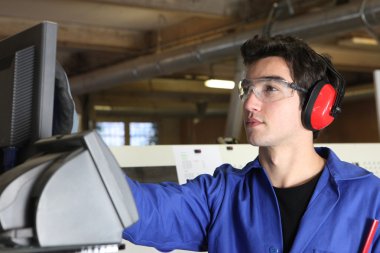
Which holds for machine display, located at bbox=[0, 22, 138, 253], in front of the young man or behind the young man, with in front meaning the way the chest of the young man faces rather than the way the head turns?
in front

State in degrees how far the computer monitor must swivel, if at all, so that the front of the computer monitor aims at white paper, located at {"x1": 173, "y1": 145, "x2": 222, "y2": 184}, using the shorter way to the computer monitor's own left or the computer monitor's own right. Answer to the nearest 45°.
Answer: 0° — it already faces it

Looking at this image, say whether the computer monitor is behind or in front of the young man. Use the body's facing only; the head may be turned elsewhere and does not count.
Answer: in front

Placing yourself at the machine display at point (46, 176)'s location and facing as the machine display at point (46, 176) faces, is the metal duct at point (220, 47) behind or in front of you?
in front

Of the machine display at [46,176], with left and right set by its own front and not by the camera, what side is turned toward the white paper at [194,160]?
front

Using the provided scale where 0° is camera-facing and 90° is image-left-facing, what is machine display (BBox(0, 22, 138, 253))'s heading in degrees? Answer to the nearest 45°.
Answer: approximately 225°

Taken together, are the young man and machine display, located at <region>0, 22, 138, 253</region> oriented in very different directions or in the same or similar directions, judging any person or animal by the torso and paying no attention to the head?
very different directions

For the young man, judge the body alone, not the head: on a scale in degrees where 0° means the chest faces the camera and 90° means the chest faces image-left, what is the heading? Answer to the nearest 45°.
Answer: approximately 45°

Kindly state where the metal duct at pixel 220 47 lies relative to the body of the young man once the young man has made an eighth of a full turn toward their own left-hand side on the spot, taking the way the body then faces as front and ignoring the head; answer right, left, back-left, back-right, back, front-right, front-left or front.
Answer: back
